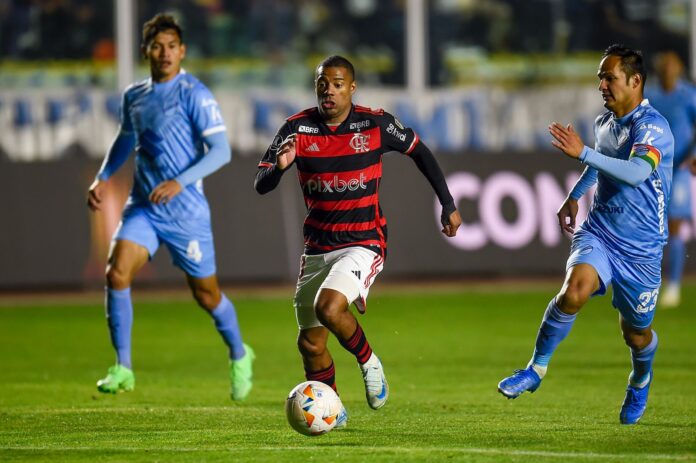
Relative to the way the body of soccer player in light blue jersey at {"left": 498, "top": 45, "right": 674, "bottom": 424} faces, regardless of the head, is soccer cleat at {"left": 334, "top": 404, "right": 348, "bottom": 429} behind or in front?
in front

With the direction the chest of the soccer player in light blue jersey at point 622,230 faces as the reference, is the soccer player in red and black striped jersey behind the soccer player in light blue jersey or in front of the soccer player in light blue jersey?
in front

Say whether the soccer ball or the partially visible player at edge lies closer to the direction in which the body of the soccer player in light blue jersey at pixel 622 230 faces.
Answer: the soccer ball

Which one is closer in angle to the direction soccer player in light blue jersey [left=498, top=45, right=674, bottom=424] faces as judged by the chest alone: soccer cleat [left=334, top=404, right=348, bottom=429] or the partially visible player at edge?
the soccer cleat

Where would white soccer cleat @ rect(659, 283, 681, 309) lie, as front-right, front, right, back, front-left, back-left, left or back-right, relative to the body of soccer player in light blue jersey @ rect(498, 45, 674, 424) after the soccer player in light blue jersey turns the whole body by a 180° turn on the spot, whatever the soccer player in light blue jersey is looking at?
front-left

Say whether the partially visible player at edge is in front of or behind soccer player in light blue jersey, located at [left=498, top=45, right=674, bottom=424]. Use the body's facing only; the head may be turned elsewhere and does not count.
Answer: behind

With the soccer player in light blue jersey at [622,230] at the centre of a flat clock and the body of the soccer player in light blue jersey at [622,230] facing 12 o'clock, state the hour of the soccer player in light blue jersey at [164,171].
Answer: the soccer player in light blue jersey at [164,171] is roughly at 2 o'clock from the soccer player in light blue jersey at [622,230].

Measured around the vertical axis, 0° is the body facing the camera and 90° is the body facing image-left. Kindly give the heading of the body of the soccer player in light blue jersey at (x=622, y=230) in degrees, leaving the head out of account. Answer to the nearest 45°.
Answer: approximately 45°

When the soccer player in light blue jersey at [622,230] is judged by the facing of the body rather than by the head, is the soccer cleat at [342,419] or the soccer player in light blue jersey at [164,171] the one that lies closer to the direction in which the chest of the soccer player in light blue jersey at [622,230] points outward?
the soccer cleat
